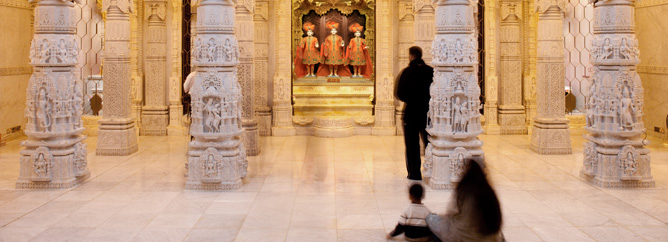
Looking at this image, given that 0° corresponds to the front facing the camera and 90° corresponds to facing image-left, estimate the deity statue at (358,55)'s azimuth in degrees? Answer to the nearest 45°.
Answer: approximately 0°

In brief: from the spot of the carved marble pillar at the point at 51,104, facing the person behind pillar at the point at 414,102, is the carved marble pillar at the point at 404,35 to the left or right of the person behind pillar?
left

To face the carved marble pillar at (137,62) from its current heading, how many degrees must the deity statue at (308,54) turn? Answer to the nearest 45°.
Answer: approximately 45° to its right

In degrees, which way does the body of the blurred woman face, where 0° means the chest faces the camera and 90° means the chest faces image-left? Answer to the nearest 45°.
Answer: approximately 135°

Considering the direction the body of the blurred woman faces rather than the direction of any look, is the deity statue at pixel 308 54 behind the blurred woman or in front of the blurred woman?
in front

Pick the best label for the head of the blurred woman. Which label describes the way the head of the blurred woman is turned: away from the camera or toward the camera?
away from the camera

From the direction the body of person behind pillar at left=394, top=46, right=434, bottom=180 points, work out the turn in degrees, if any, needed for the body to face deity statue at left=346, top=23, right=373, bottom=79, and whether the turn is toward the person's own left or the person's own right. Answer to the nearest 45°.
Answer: approximately 45° to the person's own right

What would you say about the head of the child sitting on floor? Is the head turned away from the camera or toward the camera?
away from the camera

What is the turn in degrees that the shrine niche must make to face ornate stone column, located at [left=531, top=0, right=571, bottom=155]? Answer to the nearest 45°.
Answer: approximately 45° to its left

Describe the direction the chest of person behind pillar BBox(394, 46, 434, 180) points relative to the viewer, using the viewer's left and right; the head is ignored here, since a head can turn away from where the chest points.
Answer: facing away from the viewer and to the left of the viewer

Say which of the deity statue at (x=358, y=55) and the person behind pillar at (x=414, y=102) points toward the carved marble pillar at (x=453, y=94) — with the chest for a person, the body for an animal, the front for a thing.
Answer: the deity statue

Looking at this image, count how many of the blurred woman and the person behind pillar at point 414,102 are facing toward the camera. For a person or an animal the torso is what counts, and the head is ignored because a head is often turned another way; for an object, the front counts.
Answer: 0

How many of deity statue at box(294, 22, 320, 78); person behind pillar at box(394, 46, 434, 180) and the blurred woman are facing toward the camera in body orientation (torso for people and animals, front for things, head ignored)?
1

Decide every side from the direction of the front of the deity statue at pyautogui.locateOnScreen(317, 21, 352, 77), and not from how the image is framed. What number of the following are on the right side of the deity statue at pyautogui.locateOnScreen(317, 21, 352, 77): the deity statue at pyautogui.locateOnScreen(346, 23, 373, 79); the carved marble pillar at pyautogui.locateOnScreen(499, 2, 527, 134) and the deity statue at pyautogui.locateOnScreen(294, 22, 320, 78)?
1
